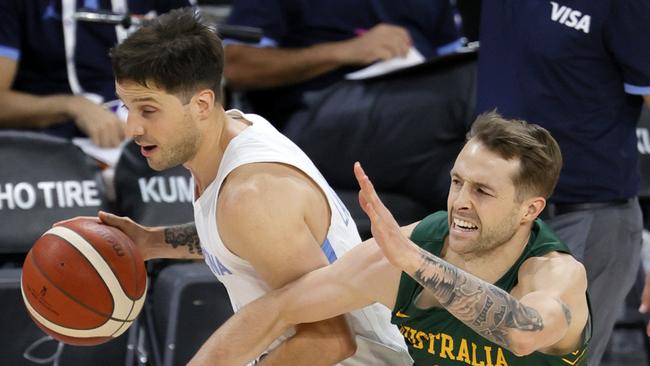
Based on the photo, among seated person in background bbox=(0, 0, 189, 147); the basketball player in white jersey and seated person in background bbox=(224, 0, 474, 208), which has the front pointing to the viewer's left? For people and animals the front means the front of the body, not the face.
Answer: the basketball player in white jersey

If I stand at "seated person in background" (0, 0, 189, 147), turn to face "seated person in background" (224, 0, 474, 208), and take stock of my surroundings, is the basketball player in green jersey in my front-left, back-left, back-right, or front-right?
front-right

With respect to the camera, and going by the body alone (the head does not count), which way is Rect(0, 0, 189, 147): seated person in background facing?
toward the camera

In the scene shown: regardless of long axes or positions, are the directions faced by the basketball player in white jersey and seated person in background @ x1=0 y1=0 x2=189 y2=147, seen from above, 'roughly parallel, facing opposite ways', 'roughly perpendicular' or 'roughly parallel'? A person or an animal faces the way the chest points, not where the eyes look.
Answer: roughly perpendicular

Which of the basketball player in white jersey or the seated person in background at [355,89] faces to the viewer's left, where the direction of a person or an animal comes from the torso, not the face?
the basketball player in white jersey

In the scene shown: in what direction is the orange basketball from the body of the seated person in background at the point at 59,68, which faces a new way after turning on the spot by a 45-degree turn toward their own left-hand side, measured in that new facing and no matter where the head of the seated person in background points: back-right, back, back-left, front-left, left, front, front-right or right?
front-right

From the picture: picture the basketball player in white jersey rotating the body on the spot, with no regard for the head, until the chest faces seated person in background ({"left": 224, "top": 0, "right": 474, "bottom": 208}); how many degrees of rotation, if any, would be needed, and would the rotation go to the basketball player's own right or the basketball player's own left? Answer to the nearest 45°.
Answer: approximately 90° to the basketball player's own right

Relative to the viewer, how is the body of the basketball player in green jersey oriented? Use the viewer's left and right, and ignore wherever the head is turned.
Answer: facing the viewer and to the left of the viewer

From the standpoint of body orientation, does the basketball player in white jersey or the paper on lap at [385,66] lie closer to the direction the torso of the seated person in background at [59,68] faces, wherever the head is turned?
the basketball player in white jersey

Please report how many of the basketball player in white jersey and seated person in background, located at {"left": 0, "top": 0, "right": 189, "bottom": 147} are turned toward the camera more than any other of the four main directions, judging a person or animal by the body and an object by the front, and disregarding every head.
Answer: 1

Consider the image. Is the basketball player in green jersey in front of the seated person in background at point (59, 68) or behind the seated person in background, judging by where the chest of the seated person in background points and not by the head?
in front

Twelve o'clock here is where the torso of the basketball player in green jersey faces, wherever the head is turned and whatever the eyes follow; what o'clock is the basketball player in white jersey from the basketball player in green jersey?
The basketball player in white jersey is roughly at 2 o'clock from the basketball player in green jersey.

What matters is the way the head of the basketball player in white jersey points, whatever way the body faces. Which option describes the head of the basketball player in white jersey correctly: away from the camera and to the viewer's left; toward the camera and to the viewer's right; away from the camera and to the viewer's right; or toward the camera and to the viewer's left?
toward the camera and to the viewer's left

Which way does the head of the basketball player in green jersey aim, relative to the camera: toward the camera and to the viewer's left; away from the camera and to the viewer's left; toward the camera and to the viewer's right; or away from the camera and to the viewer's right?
toward the camera and to the viewer's left

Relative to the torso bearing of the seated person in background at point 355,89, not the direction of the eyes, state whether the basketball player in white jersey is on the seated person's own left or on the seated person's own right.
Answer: on the seated person's own right

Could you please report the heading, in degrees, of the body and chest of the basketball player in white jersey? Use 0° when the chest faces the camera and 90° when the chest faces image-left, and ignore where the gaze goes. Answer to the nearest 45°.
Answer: approximately 90°
